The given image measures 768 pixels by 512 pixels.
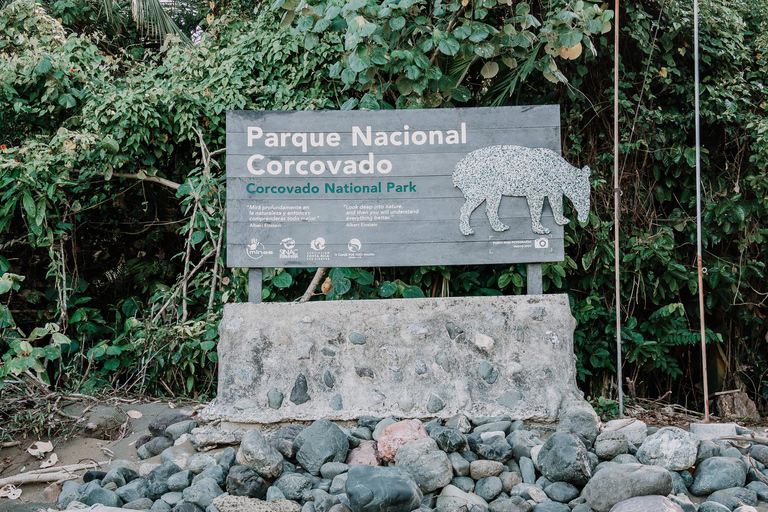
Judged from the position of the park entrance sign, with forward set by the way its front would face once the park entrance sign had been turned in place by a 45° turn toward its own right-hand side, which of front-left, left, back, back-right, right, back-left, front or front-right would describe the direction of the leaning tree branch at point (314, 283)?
right

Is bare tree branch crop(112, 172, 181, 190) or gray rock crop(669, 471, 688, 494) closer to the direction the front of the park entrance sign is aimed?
the gray rock

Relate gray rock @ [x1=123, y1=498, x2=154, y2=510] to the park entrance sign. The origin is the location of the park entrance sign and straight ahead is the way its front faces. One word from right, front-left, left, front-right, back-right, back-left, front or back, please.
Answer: front-right

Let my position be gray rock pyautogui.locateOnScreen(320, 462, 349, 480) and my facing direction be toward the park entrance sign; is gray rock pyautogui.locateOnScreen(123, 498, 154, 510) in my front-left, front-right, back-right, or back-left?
back-left

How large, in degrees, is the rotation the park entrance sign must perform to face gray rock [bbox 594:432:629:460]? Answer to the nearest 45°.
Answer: approximately 45° to its left

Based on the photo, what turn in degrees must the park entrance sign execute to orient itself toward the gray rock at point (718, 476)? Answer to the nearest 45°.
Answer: approximately 45° to its left

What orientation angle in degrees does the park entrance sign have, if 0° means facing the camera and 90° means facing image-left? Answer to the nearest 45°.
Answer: approximately 0°

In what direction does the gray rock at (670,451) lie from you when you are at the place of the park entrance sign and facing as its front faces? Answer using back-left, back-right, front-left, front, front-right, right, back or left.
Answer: front-left

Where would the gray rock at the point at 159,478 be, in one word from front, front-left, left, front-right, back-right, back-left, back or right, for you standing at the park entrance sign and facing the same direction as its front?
front-right
